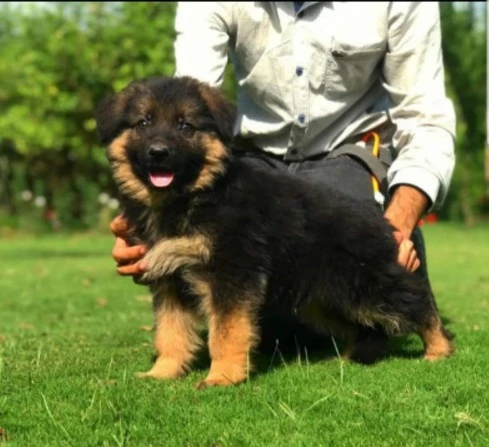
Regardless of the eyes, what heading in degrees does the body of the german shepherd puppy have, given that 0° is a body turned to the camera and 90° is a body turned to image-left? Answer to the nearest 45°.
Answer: approximately 45°
